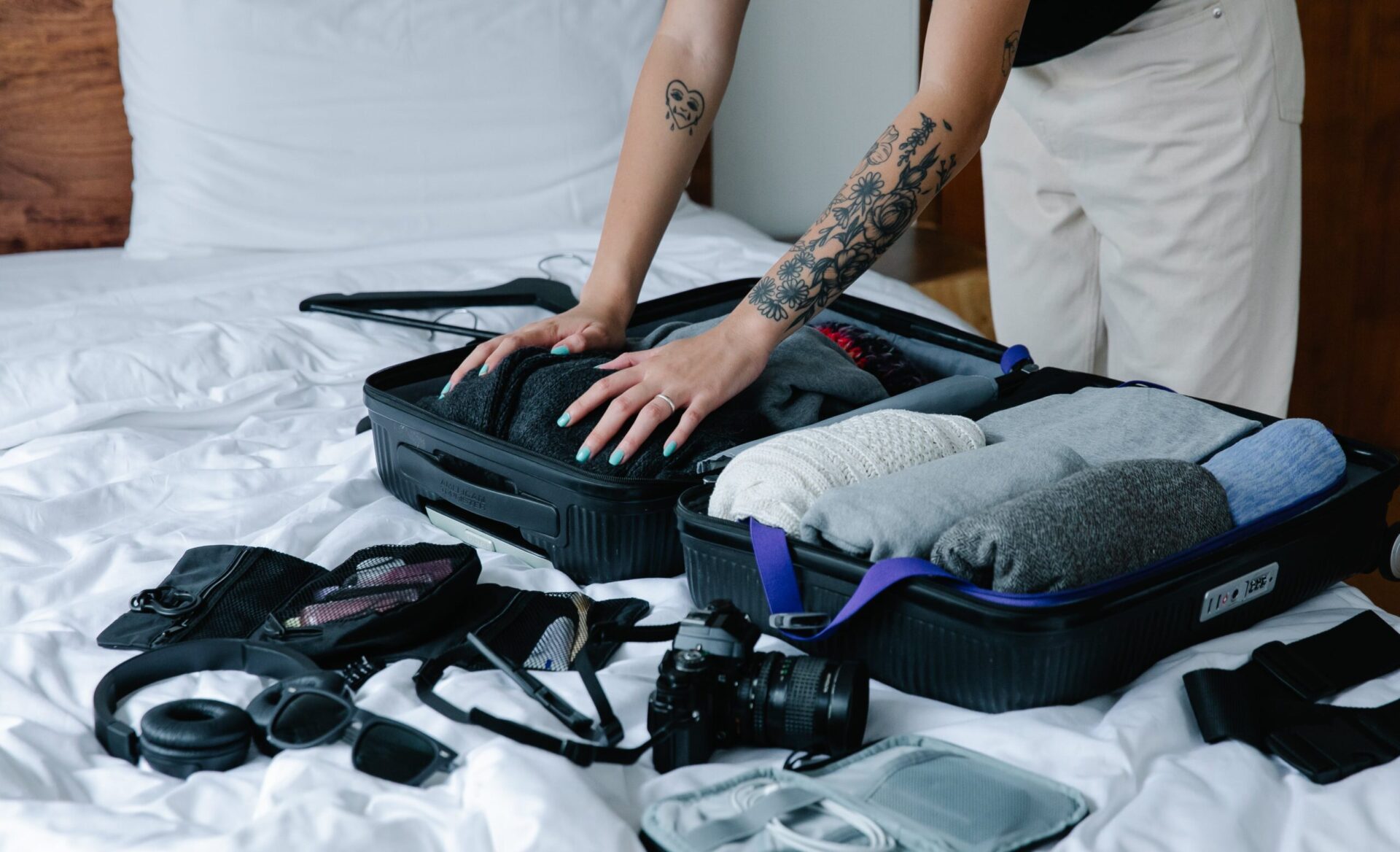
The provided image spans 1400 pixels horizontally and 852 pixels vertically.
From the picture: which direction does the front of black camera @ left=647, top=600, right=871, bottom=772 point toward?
to the viewer's right

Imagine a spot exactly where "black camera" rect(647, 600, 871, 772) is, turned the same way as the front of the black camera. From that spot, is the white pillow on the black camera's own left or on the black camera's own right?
on the black camera's own left

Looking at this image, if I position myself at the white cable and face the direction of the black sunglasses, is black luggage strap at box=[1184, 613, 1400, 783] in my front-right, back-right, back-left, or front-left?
back-right
